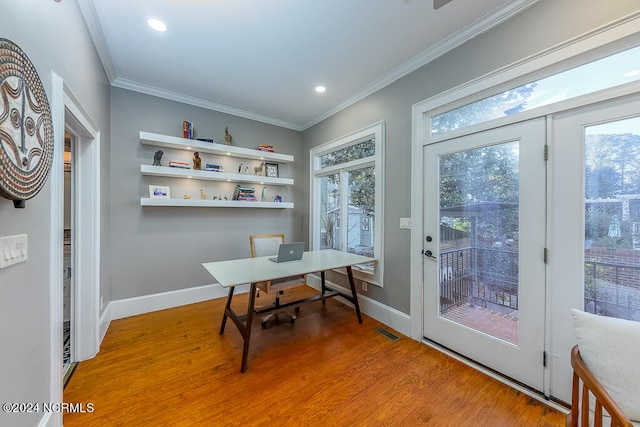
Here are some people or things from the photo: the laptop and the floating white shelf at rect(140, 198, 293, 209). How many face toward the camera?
1

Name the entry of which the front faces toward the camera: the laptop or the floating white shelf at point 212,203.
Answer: the floating white shelf

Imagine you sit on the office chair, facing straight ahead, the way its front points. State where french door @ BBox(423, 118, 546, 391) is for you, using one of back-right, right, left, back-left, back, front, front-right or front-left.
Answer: front

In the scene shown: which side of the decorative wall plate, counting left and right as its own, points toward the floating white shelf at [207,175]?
left

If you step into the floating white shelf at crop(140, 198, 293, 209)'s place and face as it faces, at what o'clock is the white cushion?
The white cushion is roughly at 11 o'clock from the floating white shelf.

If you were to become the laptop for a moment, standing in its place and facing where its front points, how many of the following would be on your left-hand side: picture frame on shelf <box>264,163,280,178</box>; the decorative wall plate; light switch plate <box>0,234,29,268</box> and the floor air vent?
2

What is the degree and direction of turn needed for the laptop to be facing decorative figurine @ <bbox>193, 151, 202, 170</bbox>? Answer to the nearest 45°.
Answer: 0° — it already faces it

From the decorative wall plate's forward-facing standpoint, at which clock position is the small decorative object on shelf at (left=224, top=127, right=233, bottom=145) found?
The small decorative object on shelf is roughly at 9 o'clock from the decorative wall plate.

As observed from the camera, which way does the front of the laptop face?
facing away from the viewer and to the left of the viewer

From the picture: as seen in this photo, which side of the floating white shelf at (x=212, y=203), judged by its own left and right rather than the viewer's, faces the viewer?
front

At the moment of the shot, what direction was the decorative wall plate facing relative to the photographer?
facing the viewer and to the right of the viewer

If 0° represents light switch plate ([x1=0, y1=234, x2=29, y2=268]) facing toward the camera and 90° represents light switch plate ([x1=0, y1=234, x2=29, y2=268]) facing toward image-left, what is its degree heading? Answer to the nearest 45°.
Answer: approximately 315°

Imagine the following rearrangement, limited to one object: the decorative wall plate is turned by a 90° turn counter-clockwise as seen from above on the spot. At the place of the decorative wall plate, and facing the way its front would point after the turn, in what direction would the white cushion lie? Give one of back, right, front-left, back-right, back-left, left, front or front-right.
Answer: right

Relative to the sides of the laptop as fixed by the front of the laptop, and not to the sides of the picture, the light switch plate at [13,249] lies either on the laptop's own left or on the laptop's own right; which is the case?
on the laptop's own left
